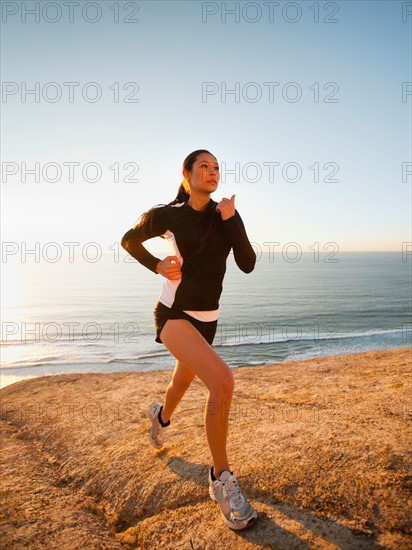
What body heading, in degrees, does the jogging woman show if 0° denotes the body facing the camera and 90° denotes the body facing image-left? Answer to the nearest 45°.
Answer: approximately 315°

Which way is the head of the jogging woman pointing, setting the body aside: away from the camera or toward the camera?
toward the camera
